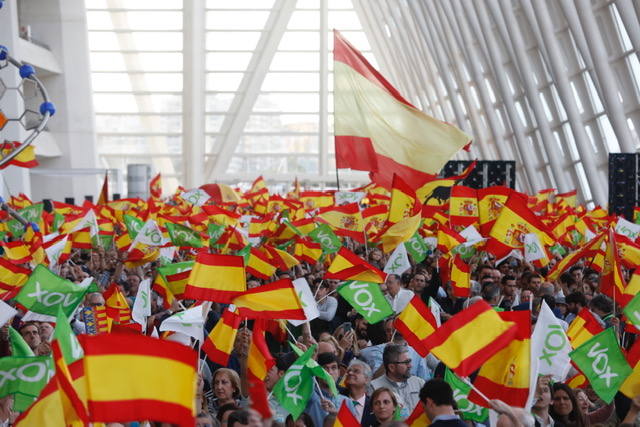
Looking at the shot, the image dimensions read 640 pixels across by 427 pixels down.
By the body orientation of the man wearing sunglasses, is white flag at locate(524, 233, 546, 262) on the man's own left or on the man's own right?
on the man's own left

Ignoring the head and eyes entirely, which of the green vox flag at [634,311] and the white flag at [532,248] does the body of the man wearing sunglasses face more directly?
the green vox flag

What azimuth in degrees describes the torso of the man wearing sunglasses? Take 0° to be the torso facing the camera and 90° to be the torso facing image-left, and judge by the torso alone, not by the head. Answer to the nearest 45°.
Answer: approximately 315°

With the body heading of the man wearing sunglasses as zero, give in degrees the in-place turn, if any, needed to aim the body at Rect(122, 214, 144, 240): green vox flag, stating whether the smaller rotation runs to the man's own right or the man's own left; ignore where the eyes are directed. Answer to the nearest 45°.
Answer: approximately 180°

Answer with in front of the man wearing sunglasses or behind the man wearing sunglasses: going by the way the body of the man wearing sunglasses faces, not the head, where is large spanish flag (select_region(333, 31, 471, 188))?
behind

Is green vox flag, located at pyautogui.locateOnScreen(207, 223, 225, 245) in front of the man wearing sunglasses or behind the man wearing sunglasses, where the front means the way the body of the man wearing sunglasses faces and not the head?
behind

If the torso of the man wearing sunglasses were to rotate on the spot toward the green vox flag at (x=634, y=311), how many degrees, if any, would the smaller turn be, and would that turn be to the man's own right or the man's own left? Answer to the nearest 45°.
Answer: approximately 45° to the man's own left

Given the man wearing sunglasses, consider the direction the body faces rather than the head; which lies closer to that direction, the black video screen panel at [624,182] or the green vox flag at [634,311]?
the green vox flag

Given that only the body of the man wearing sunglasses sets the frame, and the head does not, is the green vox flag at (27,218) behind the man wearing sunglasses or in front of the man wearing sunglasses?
behind

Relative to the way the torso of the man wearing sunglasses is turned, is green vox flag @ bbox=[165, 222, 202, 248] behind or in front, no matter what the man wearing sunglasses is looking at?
behind
